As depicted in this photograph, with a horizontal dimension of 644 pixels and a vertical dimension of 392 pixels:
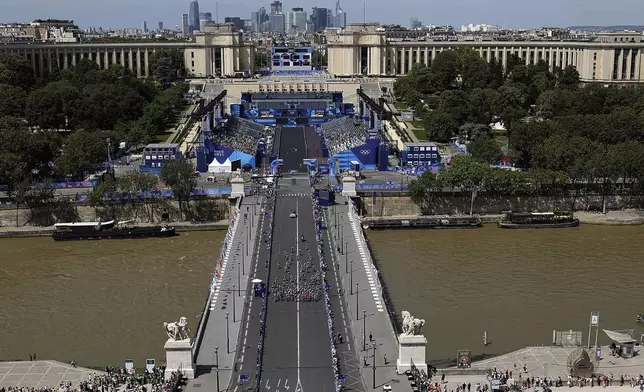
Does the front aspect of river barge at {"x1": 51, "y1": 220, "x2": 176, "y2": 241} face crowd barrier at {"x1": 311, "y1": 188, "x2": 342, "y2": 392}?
no

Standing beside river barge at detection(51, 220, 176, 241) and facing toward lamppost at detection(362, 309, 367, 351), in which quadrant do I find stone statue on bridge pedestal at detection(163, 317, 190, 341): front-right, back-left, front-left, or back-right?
front-right

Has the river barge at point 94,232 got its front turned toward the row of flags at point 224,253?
no
